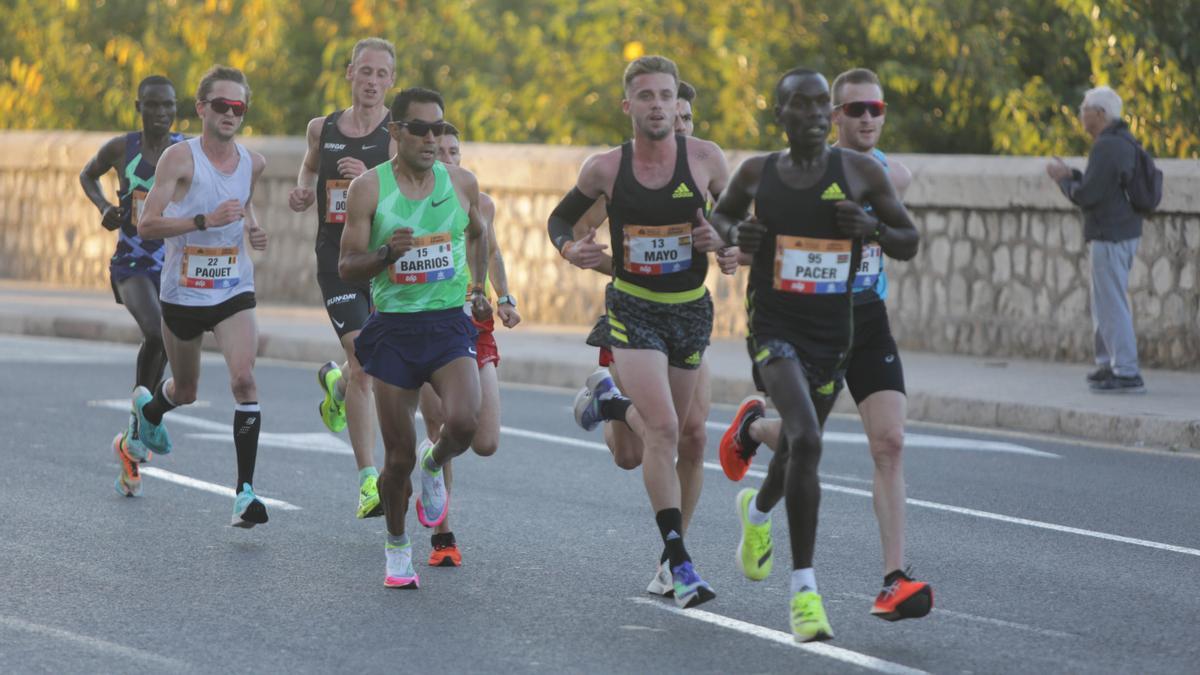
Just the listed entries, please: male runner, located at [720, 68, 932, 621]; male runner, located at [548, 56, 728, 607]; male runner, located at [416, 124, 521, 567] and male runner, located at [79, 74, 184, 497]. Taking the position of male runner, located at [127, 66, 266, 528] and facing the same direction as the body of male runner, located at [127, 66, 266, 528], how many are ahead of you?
3

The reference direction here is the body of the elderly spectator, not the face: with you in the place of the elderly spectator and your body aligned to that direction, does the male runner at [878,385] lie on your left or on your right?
on your left

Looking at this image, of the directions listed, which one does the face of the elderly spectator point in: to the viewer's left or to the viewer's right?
to the viewer's left

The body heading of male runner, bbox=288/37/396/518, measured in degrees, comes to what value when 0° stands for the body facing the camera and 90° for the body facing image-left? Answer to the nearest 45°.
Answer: approximately 315°

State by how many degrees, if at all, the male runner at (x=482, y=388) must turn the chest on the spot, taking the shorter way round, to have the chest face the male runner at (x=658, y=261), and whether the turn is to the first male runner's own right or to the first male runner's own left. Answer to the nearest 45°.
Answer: approximately 45° to the first male runner's own left

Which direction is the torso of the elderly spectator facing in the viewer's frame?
to the viewer's left

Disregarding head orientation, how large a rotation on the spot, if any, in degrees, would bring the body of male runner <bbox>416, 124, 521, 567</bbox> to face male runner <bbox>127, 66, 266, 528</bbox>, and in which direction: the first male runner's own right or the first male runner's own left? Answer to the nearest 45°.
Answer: approximately 135° to the first male runner's own right

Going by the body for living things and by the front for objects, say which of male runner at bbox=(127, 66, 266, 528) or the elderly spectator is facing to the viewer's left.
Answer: the elderly spectator

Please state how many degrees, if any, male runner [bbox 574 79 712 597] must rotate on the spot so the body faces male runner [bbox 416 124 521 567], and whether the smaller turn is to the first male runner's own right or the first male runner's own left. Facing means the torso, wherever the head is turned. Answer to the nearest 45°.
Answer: approximately 135° to the first male runner's own right
